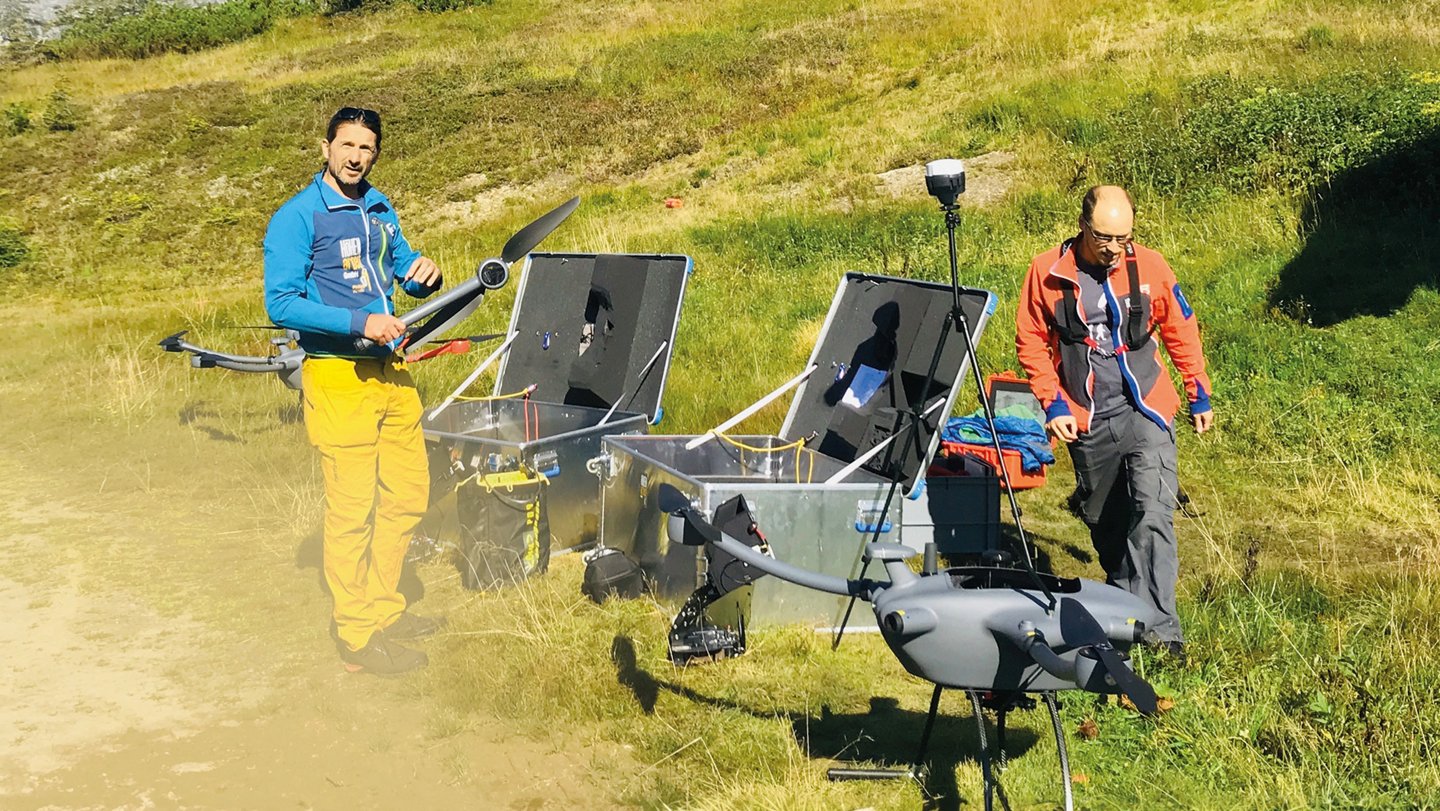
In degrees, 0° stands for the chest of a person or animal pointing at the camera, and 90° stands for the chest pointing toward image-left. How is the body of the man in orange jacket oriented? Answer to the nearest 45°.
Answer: approximately 0°

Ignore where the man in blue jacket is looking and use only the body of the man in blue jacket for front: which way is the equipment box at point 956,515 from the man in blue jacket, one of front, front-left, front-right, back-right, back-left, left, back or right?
front-left

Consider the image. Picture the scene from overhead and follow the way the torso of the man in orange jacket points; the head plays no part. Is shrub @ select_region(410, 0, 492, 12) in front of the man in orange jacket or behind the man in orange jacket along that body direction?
behind

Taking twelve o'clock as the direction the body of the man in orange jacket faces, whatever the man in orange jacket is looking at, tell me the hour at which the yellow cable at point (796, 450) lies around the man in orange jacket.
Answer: The yellow cable is roughly at 4 o'clock from the man in orange jacket.

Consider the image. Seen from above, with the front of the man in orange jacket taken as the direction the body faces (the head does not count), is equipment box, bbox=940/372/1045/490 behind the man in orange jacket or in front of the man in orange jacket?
behind

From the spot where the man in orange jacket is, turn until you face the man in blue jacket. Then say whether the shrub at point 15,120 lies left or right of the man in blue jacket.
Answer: right

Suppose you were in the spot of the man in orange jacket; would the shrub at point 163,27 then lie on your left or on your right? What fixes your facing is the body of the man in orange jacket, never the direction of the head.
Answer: on your right

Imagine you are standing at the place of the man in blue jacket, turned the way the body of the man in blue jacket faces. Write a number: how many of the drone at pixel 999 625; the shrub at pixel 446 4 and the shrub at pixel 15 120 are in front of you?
1

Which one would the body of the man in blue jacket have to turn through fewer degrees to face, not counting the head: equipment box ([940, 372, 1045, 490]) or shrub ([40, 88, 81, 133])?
the equipment box

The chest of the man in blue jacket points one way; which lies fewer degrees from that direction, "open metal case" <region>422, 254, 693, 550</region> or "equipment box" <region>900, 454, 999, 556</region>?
the equipment box

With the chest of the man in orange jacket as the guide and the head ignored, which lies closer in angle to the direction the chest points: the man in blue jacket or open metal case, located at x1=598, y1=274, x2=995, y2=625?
the man in blue jacket

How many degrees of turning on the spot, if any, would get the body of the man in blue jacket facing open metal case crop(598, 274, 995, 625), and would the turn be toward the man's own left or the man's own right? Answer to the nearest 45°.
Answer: approximately 45° to the man's own left

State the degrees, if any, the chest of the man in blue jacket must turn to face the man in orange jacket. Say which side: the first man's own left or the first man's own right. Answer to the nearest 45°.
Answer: approximately 45° to the first man's own left
